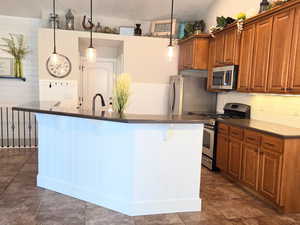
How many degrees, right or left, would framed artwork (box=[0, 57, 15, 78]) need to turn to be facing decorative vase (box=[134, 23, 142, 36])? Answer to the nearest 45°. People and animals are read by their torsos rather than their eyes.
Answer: approximately 45° to its left

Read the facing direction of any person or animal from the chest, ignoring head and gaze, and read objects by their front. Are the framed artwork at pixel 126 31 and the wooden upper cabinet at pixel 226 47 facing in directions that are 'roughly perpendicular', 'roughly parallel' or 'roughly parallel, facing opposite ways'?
roughly perpendicular

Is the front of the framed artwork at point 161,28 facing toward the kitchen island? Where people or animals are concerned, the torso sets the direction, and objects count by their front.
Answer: yes

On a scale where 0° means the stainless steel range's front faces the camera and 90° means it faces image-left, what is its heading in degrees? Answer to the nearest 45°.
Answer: approximately 45°

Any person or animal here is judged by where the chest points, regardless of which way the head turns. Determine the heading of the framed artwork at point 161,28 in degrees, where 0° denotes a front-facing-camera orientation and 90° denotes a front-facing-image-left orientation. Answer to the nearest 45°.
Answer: approximately 0°
